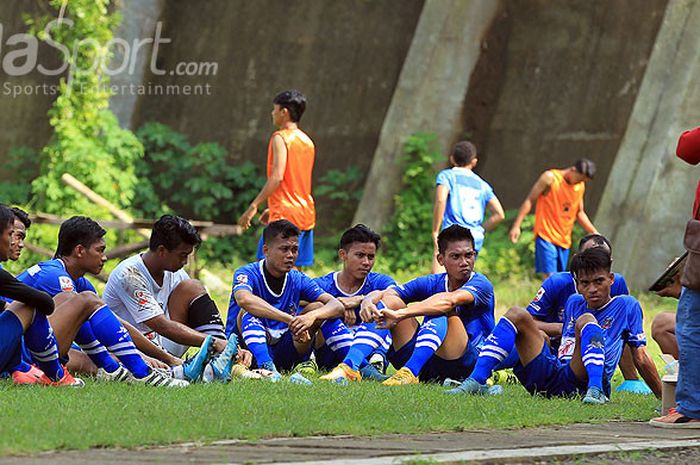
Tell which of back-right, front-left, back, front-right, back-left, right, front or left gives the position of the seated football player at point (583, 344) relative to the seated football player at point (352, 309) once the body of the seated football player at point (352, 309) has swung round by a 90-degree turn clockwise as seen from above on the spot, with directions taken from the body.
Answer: back-left

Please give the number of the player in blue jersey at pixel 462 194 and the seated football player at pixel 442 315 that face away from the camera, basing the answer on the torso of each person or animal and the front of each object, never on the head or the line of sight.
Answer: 1

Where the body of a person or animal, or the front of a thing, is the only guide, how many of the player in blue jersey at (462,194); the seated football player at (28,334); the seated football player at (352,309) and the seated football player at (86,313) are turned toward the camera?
1

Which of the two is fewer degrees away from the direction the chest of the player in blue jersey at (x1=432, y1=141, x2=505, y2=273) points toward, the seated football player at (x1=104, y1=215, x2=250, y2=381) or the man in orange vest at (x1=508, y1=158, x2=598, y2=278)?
the man in orange vest

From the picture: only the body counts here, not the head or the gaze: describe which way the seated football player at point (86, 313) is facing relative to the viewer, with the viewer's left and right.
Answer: facing to the right of the viewer

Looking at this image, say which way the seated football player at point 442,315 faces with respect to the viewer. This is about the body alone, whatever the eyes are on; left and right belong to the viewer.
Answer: facing the viewer and to the left of the viewer

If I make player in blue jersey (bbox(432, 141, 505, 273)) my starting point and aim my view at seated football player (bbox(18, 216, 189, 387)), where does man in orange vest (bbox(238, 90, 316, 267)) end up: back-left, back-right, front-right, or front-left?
front-right

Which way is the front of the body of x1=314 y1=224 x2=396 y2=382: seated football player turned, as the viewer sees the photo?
toward the camera

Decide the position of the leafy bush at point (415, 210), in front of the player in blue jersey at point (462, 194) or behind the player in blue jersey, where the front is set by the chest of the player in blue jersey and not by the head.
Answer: in front

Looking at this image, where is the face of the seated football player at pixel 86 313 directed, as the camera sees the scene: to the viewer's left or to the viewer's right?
to the viewer's right

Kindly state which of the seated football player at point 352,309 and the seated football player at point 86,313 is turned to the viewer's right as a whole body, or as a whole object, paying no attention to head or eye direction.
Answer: the seated football player at point 86,313

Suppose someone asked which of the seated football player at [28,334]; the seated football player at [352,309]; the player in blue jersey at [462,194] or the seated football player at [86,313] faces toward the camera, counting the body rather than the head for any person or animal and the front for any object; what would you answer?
the seated football player at [352,309]

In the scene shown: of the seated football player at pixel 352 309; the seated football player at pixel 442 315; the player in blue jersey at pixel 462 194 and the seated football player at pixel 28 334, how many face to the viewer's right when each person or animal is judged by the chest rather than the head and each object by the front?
1

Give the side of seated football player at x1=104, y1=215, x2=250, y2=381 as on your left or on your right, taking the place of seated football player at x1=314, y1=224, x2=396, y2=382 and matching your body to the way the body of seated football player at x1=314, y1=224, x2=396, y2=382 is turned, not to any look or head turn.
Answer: on your right

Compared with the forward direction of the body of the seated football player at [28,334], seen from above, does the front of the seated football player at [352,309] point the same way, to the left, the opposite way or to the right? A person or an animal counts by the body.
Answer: to the right

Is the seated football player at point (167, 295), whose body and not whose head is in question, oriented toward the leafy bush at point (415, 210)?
no

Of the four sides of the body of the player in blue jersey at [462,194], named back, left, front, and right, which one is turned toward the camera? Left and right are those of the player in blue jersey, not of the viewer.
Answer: back

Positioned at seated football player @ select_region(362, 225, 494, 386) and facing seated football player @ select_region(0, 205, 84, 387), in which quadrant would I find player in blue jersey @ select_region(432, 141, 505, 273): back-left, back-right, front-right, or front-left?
back-right

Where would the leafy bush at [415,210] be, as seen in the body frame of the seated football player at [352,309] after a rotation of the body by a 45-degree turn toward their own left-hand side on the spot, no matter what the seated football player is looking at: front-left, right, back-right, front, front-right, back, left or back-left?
back-left

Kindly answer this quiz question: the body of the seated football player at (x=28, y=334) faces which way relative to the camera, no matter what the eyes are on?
to the viewer's right
